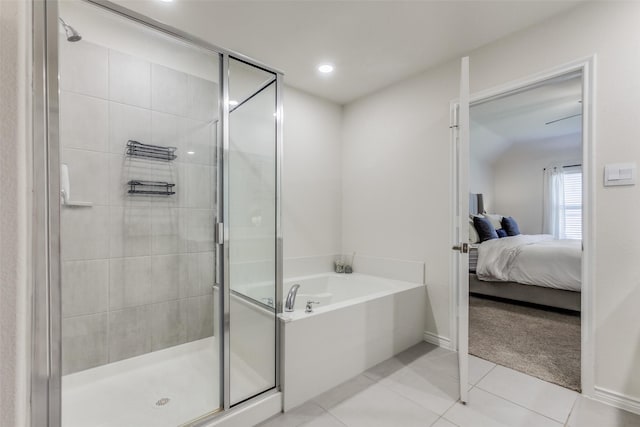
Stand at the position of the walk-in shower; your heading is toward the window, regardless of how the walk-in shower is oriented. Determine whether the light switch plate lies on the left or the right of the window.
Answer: right

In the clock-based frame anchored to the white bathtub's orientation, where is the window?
The window is roughly at 9 o'clock from the white bathtub.

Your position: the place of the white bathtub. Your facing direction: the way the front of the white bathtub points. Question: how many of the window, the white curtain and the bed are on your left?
3

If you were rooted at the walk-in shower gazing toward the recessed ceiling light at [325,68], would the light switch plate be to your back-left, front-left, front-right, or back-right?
front-right

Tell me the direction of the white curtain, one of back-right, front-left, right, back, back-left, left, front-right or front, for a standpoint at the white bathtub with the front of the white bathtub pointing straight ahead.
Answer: left

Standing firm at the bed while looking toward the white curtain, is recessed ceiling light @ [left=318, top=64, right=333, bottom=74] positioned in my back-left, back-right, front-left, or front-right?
back-left

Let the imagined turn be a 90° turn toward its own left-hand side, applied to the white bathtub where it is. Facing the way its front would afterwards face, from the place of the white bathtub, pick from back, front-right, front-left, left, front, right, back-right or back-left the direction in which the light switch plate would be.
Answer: front-right

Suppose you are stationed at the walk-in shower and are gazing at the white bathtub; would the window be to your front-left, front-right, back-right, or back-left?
front-left

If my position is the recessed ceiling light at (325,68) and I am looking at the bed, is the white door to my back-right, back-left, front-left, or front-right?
front-right

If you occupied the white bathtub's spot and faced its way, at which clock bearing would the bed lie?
The bed is roughly at 9 o'clock from the white bathtub.

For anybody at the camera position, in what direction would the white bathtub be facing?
facing the viewer and to the right of the viewer
